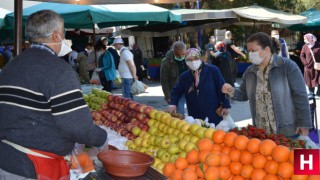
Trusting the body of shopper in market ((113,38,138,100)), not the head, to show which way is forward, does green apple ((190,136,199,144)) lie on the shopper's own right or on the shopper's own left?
on the shopper's own left

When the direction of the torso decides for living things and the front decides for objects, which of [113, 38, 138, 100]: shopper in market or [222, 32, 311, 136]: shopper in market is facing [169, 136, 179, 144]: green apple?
[222, 32, 311, 136]: shopper in market

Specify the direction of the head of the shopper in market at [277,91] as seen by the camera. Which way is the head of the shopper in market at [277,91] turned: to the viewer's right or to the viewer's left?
to the viewer's left

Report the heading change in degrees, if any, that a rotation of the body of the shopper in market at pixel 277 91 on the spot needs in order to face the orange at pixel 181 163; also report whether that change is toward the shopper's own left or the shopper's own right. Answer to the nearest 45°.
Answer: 0° — they already face it
